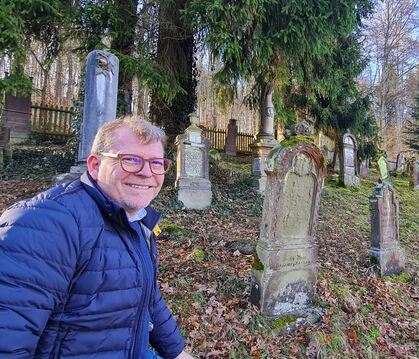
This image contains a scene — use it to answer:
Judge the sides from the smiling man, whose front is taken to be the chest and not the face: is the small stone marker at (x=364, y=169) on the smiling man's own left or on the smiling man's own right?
on the smiling man's own left

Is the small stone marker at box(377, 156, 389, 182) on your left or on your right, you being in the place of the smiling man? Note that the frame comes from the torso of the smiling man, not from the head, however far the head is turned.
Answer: on your left

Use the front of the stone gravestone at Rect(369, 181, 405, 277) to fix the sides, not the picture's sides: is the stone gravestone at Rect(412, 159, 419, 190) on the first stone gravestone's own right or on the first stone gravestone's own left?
on the first stone gravestone's own left

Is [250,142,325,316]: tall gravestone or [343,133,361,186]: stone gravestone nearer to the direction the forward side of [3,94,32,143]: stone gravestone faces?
the tall gravestone

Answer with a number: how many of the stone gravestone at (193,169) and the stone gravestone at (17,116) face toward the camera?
2

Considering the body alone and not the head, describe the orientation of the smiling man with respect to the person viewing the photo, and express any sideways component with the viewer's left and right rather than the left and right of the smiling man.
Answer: facing the viewer and to the right of the viewer

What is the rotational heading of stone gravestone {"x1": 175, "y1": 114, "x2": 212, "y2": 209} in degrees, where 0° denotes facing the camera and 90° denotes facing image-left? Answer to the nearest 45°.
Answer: approximately 0°

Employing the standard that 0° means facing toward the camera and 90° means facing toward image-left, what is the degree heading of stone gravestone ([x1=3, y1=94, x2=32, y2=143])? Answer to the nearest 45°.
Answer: approximately 0°
